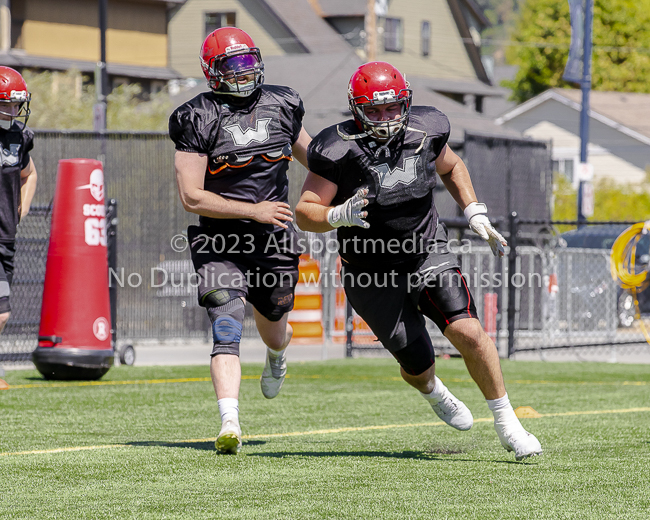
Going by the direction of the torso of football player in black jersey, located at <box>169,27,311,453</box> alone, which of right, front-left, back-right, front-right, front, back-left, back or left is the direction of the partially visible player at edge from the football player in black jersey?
back-right

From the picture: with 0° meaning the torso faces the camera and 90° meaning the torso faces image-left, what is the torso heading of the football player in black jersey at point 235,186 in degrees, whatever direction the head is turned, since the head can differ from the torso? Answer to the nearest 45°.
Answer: approximately 0°

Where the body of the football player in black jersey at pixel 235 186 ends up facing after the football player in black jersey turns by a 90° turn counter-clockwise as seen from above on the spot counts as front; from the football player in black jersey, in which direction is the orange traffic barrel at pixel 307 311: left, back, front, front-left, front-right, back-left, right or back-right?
left

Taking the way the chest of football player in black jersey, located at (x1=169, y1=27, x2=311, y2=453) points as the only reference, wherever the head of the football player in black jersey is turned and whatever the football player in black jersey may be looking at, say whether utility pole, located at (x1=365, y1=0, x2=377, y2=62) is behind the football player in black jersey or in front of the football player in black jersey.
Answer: behind

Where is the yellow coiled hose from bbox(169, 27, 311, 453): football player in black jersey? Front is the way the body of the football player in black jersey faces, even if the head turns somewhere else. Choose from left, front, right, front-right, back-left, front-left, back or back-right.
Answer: back-left

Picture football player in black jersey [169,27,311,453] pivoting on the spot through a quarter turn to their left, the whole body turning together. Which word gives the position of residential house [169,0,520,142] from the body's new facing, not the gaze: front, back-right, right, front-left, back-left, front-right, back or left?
left

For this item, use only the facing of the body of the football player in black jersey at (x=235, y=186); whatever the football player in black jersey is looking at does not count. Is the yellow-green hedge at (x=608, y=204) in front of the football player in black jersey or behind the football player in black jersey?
behind

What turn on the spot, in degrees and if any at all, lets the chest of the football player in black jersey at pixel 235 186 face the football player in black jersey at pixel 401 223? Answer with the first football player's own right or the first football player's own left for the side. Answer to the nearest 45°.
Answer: approximately 45° to the first football player's own left

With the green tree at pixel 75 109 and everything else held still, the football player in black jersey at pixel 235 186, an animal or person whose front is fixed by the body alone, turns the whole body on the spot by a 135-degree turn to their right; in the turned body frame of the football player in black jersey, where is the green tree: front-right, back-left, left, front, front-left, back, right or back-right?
front-right

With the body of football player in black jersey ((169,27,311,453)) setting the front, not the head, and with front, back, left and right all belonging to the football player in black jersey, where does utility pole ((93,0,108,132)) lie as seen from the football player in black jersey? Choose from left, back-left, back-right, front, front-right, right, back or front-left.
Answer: back

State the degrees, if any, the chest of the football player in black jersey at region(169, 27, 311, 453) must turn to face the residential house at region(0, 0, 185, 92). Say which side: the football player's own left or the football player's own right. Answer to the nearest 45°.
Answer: approximately 180°
